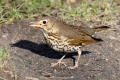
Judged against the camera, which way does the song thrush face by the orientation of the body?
to the viewer's left
